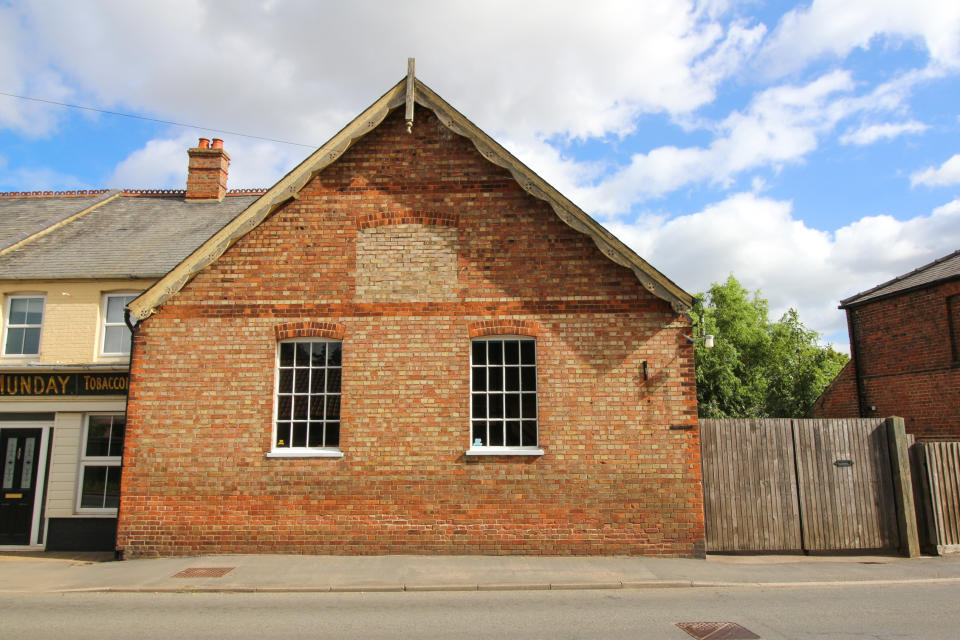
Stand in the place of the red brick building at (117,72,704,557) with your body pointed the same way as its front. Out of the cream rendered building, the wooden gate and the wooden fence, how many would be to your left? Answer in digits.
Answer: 2

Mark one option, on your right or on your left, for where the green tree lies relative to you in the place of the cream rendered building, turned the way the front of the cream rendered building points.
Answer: on your left

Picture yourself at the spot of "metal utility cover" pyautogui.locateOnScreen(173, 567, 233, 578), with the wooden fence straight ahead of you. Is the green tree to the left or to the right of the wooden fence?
left

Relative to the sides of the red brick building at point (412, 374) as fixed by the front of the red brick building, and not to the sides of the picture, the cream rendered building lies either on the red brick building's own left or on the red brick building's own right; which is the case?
on the red brick building's own right

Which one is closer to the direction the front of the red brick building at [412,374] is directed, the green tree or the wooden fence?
the wooden fence

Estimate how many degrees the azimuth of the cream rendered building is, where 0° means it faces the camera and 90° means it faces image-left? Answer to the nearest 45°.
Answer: approximately 0°

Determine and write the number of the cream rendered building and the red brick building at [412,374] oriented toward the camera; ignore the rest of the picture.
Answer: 2

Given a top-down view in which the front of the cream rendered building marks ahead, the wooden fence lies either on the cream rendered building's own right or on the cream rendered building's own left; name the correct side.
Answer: on the cream rendered building's own left

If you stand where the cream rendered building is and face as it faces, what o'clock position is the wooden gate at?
The wooden gate is roughly at 10 o'clock from the cream rendered building.

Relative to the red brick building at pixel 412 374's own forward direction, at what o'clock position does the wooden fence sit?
The wooden fence is roughly at 9 o'clock from the red brick building.
